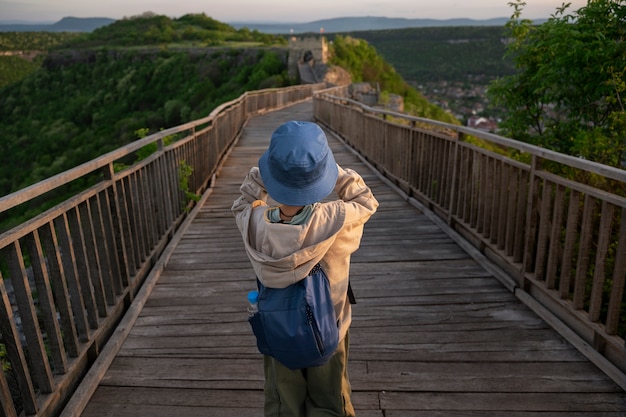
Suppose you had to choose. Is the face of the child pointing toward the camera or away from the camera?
away from the camera

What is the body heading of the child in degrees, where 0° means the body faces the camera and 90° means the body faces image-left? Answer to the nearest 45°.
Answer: approximately 180°

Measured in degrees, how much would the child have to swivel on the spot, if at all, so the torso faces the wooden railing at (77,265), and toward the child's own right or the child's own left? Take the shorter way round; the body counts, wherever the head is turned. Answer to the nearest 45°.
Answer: approximately 45° to the child's own left

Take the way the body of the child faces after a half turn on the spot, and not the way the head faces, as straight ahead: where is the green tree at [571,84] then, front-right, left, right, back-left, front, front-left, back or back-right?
back-left
